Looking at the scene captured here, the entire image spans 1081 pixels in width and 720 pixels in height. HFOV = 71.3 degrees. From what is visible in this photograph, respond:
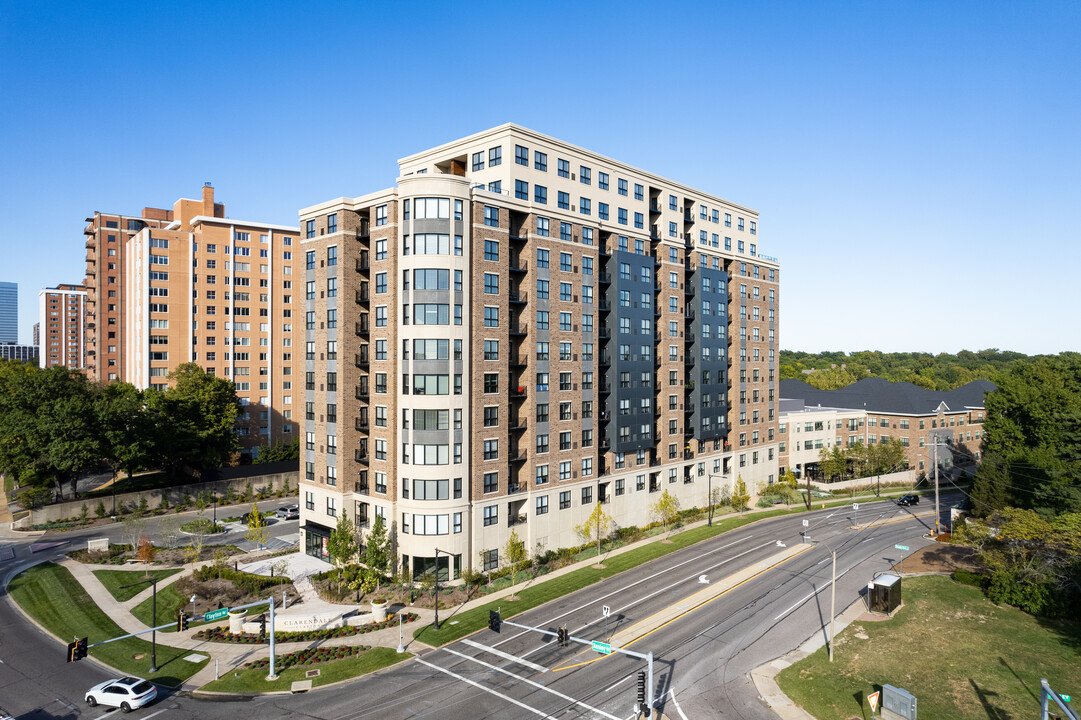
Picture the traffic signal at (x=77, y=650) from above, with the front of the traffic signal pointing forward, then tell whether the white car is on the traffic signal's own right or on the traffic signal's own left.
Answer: on the traffic signal's own left

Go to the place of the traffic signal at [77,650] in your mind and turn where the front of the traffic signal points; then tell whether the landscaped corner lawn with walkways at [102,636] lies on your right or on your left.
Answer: on your left

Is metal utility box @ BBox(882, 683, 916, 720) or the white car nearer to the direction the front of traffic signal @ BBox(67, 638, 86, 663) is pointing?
the metal utility box

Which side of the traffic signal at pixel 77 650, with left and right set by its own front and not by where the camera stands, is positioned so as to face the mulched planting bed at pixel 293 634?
left

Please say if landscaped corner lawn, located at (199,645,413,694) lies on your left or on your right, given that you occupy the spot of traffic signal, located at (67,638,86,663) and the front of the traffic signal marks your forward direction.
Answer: on your left
